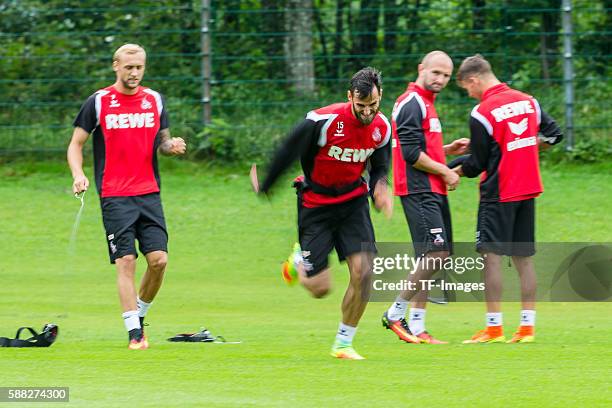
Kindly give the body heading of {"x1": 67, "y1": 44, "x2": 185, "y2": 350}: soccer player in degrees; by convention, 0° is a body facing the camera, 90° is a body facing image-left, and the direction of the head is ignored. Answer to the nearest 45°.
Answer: approximately 0°

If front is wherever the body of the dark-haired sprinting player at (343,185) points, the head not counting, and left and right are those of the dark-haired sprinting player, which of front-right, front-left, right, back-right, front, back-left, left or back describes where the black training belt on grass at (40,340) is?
back-right

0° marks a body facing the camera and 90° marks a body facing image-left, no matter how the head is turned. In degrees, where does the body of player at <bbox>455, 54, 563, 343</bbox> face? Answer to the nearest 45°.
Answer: approximately 135°

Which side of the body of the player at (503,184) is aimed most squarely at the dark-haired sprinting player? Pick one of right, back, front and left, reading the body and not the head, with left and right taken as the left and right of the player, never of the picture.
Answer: left

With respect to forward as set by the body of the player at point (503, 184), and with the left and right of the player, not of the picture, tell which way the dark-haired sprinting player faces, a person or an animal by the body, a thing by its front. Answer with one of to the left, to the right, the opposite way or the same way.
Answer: the opposite way

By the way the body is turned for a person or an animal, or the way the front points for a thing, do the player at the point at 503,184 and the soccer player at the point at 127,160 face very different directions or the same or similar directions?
very different directions

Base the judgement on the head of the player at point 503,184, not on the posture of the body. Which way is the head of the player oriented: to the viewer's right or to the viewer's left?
to the viewer's left

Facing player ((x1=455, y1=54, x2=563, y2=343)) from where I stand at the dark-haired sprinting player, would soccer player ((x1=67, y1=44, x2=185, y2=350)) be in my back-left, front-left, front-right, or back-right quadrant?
back-left

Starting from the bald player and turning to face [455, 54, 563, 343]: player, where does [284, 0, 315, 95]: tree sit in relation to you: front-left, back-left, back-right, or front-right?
back-left

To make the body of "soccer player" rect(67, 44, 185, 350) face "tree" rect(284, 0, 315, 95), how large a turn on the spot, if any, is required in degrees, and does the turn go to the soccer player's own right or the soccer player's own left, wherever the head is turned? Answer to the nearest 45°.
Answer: approximately 180°

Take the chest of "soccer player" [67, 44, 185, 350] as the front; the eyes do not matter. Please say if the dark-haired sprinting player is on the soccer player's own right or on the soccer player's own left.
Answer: on the soccer player's own left

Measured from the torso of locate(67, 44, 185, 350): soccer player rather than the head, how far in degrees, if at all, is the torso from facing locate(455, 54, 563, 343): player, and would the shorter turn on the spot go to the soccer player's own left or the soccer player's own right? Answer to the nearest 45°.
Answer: approximately 90° to the soccer player's own left

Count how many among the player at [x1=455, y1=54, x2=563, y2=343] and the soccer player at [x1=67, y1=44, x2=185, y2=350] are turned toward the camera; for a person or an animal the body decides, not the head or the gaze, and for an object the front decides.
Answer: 1
